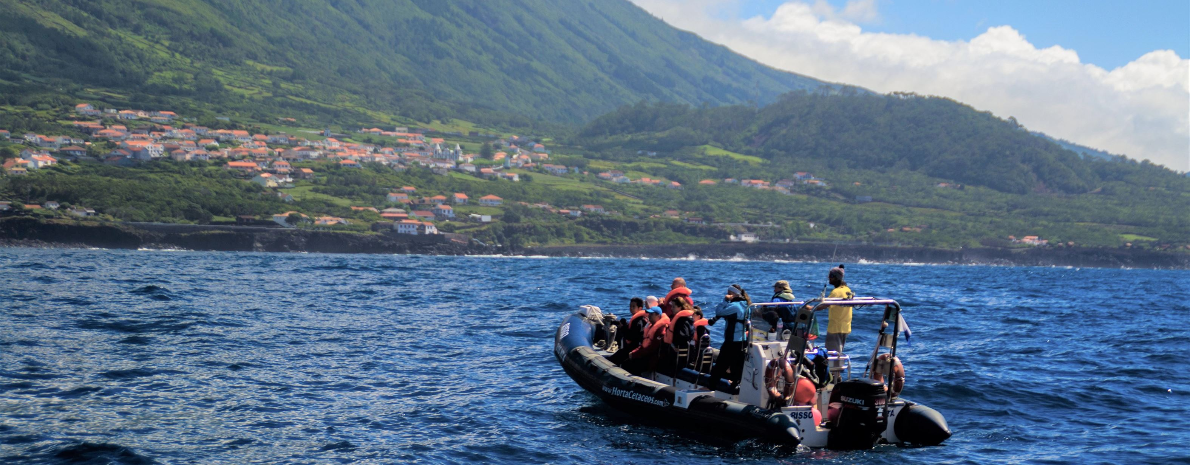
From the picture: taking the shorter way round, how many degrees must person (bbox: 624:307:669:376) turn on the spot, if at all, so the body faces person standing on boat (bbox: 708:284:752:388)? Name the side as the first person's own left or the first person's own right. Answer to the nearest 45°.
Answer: approximately 135° to the first person's own left

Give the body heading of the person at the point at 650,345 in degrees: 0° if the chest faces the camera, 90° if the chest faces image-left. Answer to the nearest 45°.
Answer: approximately 90°

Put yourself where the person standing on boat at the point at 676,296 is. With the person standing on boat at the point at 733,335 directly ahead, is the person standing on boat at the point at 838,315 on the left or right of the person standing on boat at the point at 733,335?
left

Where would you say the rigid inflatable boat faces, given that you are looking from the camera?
facing away from the viewer and to the left of the viewer

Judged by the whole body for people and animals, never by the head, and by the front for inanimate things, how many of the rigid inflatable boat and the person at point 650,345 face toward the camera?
0

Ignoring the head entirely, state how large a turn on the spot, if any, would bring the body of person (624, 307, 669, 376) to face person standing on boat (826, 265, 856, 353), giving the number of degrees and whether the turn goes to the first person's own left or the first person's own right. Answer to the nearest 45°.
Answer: approximately 180°
